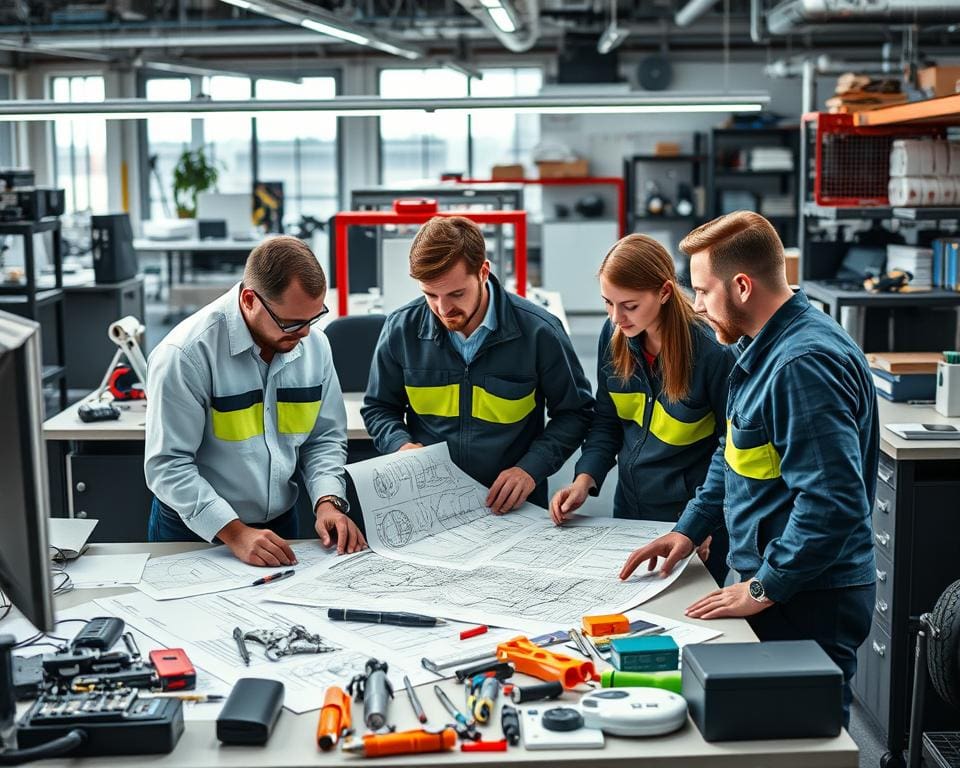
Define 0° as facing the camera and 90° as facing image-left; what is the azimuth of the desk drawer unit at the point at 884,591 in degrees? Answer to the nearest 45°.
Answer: approximately 45°

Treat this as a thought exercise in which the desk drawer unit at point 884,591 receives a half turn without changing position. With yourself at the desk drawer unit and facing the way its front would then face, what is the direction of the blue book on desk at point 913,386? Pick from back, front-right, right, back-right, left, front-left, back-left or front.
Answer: front-left

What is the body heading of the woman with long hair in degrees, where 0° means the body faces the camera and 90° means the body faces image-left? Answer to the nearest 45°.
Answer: approximately 45°

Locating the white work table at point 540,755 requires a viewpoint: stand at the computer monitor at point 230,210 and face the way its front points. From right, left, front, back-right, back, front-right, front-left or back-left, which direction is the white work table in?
front

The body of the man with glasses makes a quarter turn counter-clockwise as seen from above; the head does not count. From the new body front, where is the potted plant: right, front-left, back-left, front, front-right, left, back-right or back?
front-left

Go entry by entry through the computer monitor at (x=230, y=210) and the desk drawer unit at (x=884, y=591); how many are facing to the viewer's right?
0
